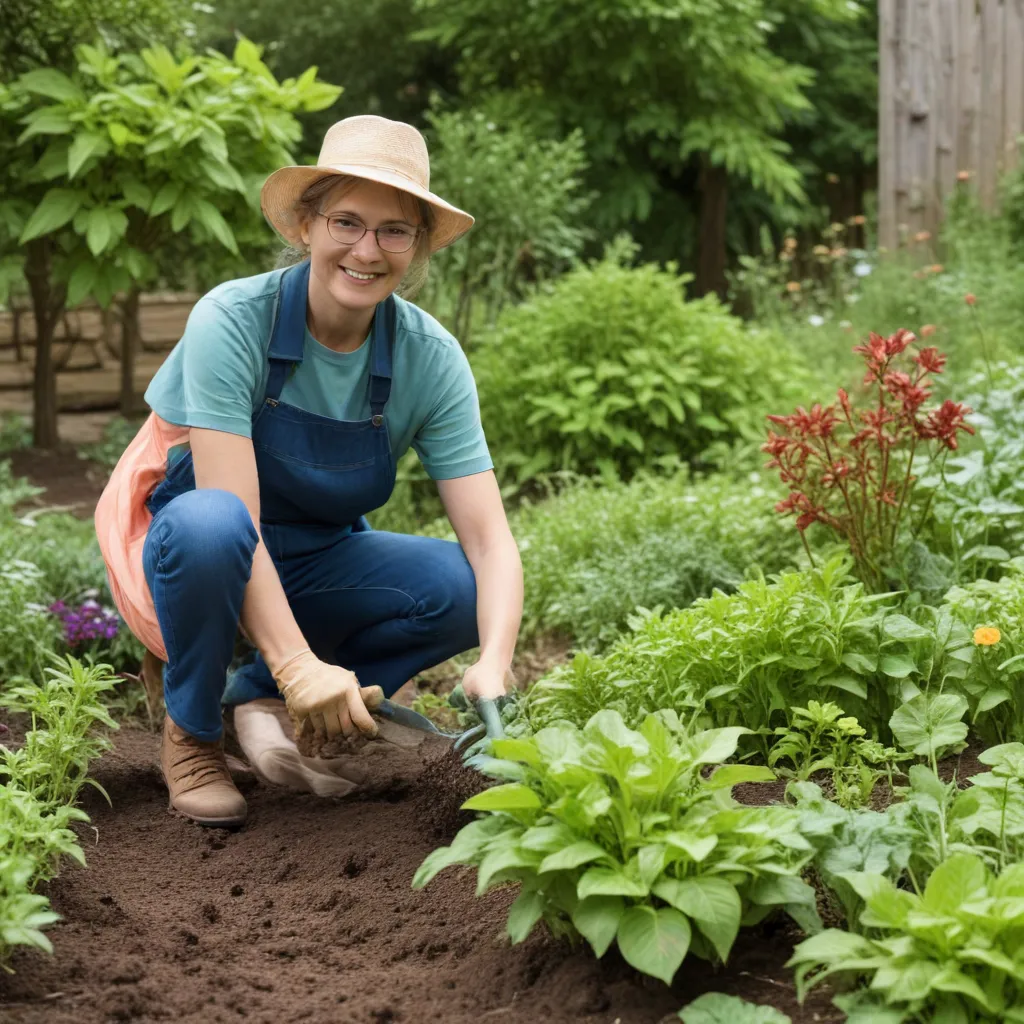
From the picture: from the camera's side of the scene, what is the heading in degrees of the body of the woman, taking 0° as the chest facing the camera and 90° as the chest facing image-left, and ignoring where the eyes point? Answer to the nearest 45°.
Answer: approximately 315°

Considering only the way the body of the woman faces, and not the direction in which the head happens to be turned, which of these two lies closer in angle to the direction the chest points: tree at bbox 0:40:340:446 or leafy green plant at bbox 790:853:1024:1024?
the leafy green plant

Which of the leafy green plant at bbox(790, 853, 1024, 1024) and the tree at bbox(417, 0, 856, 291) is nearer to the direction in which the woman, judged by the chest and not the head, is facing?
the leafy green plant

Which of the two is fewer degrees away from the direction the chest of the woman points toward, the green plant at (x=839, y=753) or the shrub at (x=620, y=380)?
the green plant

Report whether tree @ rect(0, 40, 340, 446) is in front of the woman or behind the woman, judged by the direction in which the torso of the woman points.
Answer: behind

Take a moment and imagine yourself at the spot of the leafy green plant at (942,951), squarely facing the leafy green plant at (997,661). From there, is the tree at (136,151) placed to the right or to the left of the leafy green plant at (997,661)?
left
